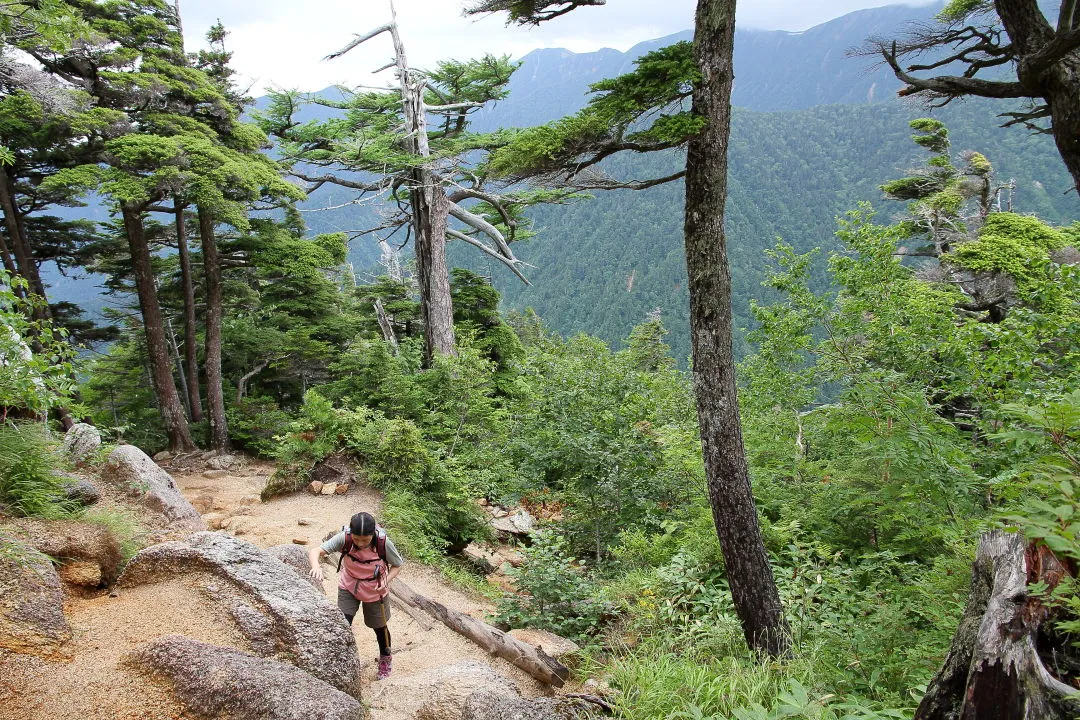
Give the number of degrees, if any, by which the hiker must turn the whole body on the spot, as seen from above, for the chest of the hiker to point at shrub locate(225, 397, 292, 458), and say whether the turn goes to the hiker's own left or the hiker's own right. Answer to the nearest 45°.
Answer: approximately 180°

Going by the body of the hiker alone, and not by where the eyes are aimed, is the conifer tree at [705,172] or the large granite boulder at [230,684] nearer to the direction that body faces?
the large granite boulder

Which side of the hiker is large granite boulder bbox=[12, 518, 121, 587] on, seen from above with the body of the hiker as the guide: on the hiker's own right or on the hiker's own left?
on the hiker's own right

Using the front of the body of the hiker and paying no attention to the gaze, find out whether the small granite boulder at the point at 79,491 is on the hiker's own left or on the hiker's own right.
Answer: on the hiker's own right

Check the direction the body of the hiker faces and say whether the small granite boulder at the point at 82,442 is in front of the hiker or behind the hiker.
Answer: behind

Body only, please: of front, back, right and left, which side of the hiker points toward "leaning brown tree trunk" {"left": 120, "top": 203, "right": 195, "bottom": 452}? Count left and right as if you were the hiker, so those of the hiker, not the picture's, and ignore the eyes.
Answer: back

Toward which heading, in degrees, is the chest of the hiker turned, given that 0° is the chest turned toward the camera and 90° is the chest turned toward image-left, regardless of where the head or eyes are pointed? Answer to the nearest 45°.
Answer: approximately 0°

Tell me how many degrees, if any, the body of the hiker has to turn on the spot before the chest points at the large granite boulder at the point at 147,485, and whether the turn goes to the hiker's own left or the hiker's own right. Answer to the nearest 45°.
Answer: approximately 135° to the hiker's own right
